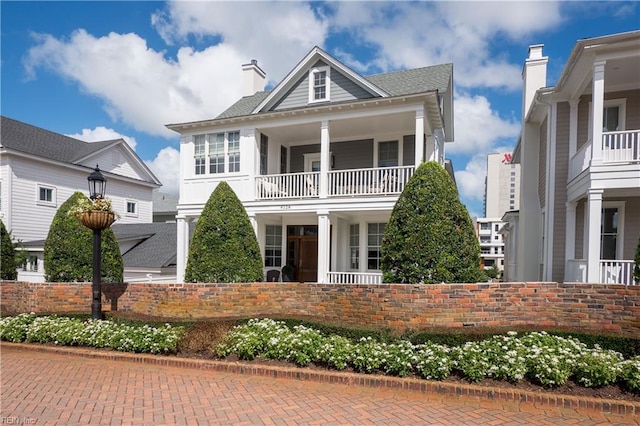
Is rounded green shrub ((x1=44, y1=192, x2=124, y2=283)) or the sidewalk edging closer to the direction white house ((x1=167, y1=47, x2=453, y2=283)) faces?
the sidewalk edging

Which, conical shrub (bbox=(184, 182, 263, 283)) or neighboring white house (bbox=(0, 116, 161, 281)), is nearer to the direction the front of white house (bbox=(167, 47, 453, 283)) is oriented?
the conical shrub

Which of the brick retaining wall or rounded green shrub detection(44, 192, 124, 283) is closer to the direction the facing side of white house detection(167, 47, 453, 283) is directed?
the brick retaining wall

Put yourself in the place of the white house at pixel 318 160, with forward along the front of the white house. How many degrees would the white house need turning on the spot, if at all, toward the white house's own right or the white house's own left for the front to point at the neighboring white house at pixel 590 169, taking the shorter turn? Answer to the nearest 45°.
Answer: approximately 45° to the white house's own left

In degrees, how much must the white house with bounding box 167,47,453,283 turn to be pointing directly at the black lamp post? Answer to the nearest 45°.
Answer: approximately 45° to its right

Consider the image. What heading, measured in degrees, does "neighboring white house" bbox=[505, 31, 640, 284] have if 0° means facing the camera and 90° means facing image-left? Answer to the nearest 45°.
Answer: approximately 0°

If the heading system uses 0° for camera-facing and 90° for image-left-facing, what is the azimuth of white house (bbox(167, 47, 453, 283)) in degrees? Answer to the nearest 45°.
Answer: approximately 0°
